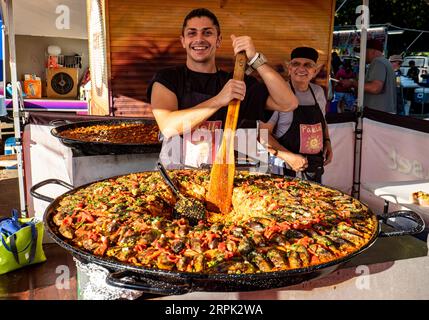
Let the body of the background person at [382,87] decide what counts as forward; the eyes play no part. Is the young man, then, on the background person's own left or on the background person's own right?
on the background person's own left

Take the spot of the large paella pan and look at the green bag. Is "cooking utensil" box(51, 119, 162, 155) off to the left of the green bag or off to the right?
right

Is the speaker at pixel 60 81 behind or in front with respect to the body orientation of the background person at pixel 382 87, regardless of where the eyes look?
in front

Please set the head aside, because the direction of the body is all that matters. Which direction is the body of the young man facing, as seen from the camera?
toward the camera

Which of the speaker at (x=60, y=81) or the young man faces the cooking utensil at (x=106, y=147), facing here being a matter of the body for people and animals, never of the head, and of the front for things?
the speaker

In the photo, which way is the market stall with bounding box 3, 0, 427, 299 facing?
toward the camera

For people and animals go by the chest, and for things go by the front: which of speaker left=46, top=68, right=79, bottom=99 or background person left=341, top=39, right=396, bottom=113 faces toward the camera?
the speaker

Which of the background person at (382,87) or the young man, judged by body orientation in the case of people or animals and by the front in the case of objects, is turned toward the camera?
the young man

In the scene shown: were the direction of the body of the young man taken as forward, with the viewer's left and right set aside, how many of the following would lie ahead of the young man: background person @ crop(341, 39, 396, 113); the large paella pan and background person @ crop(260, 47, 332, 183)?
1

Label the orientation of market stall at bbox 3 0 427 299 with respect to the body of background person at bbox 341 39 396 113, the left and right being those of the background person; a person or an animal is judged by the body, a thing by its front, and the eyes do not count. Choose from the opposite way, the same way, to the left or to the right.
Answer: to the left

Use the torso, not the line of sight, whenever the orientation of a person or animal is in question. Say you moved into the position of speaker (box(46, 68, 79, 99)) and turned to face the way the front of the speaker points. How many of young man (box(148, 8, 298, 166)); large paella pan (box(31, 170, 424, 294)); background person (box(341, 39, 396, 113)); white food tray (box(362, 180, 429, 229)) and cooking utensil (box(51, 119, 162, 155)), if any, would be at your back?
0

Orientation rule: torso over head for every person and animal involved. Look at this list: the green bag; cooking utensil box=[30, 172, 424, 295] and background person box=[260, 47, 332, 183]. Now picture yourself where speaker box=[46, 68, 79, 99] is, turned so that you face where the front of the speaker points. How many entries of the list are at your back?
0

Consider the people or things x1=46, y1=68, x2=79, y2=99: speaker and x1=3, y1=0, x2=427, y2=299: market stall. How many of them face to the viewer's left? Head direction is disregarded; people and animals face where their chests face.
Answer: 0

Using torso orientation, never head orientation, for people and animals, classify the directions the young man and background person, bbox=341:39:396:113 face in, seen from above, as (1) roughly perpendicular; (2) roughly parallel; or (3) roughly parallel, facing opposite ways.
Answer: roughly perpendicular

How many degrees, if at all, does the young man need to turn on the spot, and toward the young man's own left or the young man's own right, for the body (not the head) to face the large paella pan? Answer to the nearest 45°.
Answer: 0° — they already face it

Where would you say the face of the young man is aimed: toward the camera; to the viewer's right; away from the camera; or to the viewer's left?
toward the camera

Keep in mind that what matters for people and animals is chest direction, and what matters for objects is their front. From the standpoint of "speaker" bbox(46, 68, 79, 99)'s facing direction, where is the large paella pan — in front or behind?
in front
